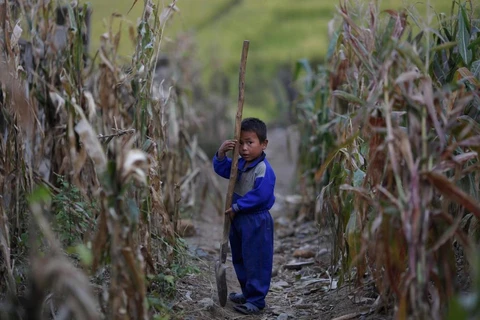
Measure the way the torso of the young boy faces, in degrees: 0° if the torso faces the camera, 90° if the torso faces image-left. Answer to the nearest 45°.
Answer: approximately 45°
